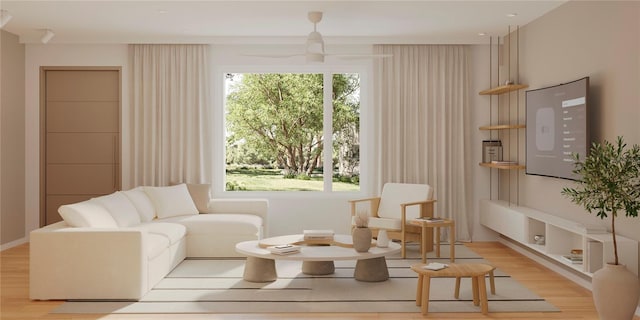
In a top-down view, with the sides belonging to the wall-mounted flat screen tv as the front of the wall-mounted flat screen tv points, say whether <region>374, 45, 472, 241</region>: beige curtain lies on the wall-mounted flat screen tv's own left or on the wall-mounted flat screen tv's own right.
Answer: on the wall-mounted flat screen tv's own right

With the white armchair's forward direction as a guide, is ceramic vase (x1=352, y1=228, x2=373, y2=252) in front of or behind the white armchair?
in front

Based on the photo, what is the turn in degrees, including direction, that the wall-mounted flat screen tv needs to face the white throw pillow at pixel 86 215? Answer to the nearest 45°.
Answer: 0° — it already faces it

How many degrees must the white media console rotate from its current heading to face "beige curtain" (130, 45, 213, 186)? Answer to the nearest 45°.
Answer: approximately 45° to its right

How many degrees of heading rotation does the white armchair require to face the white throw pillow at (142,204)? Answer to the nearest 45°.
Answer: approximately 45° to its right

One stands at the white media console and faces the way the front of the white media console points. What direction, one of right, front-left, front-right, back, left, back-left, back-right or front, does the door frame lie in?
front-right

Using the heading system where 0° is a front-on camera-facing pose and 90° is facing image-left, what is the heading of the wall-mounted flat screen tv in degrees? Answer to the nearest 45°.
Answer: approximately 45°

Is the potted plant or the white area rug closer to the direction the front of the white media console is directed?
the white area rug

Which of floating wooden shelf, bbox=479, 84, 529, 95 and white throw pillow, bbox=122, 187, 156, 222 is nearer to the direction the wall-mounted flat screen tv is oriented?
the white throw pillow

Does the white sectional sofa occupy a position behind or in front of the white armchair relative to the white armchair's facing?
in front

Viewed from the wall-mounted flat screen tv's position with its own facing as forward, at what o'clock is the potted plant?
The potted plant is roughly at 10 o'clock from the wall-mounted flat screen tv.
